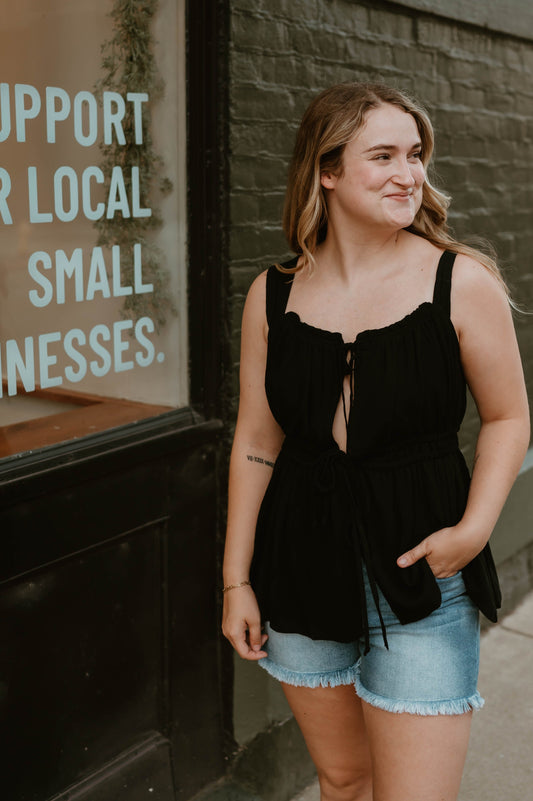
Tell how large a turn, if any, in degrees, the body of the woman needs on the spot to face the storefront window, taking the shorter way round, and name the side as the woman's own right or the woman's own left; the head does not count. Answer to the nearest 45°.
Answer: approximately 135° to the woman's own right

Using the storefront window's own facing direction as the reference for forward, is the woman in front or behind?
in front

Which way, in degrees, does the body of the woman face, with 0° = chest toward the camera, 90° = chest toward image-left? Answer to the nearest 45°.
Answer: approximately 0°

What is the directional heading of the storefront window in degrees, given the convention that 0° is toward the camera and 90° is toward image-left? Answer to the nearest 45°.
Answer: approximately 315°

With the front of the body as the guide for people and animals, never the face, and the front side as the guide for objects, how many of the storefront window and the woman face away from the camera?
0
